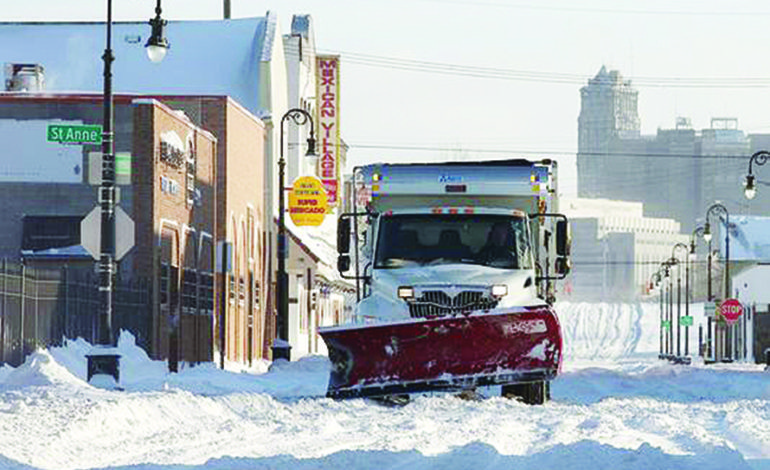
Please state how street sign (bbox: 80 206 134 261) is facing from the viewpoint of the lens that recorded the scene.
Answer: facing away from the viewer

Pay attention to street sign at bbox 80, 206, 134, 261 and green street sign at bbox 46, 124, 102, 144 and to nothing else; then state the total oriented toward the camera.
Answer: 1

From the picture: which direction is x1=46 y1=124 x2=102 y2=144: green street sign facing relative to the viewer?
toward the camera

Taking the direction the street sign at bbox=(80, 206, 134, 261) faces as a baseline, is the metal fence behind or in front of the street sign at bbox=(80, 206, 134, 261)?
in front

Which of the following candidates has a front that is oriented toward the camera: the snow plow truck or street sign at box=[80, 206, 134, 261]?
the snow plow truck

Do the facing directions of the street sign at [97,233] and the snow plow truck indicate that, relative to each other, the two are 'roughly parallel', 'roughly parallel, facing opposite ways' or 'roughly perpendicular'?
roughly parallel, facing opposite ways

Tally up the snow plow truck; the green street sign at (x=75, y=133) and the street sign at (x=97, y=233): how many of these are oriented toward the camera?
2

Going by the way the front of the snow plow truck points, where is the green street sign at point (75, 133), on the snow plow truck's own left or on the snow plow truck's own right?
on the snow plow truck's own right

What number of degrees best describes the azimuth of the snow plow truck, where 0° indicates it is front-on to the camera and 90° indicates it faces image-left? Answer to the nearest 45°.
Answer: approximately 0°

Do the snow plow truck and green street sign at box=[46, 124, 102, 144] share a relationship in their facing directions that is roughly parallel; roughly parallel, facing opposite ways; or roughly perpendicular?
roughly parallel

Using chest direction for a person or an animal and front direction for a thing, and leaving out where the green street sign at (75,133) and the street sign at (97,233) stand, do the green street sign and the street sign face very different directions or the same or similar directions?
very different directions
